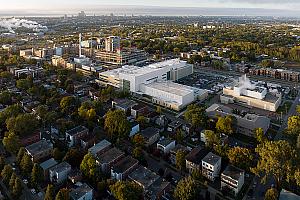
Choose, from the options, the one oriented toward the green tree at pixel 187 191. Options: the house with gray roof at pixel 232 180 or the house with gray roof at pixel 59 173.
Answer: the house with gray roof at pixel 232 180

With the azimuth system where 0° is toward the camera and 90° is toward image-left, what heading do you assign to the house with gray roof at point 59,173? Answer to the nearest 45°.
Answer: approximately 45°

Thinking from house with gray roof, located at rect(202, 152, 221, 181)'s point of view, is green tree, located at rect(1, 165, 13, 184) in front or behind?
in front

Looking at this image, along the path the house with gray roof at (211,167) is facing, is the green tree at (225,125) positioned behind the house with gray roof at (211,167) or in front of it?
behind

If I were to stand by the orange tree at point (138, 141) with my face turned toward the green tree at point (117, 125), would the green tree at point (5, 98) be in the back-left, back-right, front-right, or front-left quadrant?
front-left

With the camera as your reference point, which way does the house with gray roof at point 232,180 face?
facing the viewer and to the left of the viewer

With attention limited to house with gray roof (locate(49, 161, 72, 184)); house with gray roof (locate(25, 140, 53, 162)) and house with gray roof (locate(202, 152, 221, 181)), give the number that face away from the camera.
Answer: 0

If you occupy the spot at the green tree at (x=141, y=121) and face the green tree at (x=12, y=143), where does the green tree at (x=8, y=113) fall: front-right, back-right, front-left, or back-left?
front-right

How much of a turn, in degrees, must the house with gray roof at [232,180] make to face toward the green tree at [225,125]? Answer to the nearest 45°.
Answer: approximately 135° to its right

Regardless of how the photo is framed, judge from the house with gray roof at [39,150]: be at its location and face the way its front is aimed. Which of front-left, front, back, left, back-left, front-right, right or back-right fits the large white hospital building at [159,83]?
back

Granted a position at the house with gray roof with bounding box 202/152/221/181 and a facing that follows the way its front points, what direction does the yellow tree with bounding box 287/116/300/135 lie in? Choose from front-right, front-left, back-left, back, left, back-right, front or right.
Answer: back

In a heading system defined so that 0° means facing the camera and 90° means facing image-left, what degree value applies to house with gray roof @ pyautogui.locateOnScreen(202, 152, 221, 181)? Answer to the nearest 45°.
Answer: approximately 45°

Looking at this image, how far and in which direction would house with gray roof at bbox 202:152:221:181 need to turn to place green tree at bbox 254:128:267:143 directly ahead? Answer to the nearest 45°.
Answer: approximately 180°

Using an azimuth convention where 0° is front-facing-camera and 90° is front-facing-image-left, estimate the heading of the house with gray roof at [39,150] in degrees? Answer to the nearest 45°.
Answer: approximately 45°

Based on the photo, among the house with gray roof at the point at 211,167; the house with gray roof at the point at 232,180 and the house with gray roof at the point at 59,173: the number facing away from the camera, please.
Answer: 0

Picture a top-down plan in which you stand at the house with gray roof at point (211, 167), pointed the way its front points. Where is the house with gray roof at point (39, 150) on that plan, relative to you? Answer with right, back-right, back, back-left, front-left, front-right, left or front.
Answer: front-right

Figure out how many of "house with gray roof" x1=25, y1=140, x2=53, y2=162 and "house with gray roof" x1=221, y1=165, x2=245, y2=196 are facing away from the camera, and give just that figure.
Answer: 0

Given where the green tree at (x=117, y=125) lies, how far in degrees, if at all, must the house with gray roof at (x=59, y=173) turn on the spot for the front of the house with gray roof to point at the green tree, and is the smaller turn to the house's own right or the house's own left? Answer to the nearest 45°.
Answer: approximately 180°
